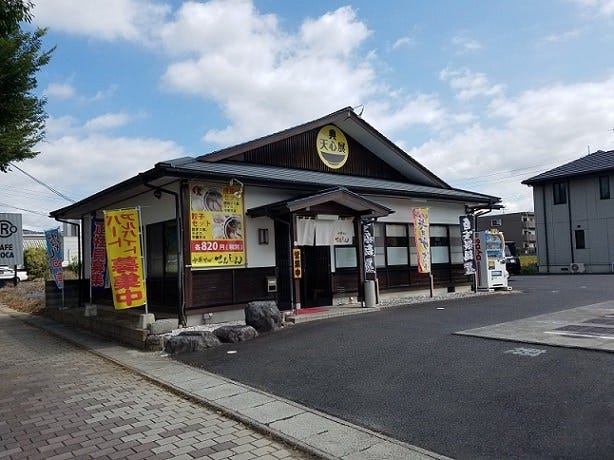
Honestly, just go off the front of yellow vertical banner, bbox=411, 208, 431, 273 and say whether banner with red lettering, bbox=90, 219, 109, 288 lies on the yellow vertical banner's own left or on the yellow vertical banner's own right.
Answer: on the yellow vertical banner's own right

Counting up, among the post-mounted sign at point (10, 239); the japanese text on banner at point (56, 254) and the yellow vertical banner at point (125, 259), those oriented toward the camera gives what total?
3

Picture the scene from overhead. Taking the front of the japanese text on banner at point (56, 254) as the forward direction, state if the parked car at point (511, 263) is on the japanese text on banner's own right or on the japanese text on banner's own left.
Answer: on the japanese text on banner's own left

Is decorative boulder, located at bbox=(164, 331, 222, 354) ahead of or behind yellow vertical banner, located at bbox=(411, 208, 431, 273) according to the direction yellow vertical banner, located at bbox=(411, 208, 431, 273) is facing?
ahead

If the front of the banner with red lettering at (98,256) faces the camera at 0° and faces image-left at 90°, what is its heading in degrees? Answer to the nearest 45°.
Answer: approximately 0°

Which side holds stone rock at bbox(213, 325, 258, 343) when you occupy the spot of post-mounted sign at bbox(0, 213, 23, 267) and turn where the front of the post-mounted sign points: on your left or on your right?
on your left

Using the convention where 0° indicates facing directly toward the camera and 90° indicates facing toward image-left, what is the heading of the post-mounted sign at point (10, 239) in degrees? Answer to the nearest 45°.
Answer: approximately 0°

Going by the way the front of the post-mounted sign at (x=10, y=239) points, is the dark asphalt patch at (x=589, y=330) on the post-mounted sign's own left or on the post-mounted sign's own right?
on the post-mounted sign's own left

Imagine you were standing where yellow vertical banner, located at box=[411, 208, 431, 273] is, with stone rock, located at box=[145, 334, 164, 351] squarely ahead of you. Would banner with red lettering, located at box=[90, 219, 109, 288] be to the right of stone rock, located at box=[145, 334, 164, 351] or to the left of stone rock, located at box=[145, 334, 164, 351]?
right

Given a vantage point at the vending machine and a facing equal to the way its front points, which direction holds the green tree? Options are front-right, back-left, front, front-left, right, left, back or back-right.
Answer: right
